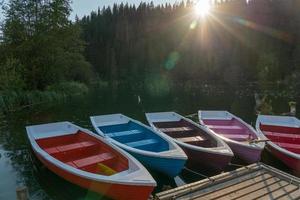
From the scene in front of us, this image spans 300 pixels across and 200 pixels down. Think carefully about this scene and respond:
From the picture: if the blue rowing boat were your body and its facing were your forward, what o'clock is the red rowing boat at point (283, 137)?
The red rowing boat is roughly at 10 o'clock from the blue rowing boat.

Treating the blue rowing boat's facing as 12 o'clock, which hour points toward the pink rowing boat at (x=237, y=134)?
The pink rowing boat is roughly at 10 o'clock from the blue rowing boat.

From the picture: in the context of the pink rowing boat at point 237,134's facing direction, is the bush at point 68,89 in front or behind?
behind

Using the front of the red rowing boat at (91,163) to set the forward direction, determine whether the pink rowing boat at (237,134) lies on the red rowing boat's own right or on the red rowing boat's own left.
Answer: on the red rowing boat's own left

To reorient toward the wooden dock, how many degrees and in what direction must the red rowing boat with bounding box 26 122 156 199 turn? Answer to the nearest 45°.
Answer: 0° — it already faces it

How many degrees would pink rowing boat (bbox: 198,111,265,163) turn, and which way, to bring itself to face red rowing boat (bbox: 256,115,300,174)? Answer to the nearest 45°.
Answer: approximately 45° to its left

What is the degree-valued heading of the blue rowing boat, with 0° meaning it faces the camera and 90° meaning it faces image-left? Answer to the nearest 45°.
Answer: approximately 315°

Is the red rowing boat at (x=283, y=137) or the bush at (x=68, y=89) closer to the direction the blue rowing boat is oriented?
the red rowing boat

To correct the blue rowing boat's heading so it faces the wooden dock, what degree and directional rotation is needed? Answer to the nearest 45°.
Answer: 0° — it already faces it

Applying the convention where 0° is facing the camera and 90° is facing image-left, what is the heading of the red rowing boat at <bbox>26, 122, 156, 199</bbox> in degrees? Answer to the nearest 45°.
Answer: approximately 315°

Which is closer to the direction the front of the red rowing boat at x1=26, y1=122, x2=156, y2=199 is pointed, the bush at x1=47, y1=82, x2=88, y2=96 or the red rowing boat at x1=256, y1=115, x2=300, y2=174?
the red rowing boat

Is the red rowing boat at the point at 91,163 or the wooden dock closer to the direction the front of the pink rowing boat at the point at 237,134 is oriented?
the wooden dock
